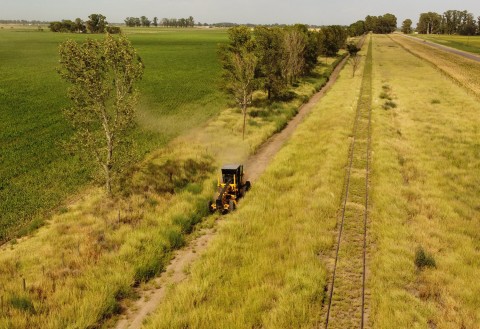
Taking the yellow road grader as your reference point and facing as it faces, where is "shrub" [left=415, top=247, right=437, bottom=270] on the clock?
The shrub is roughly at 9 o'clock from the yellow road grader.

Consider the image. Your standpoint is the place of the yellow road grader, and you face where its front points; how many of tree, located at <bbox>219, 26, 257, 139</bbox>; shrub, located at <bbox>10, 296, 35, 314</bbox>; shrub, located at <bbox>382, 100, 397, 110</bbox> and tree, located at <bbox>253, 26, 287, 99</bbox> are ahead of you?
1

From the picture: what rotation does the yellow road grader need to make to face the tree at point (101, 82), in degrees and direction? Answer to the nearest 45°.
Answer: approximately 45° to its right

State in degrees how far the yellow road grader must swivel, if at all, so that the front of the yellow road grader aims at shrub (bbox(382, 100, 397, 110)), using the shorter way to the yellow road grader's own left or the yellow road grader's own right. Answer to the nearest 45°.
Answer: approximately 180°

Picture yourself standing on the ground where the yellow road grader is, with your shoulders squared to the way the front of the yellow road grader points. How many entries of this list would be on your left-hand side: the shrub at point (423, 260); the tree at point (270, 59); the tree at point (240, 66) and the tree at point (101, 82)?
1

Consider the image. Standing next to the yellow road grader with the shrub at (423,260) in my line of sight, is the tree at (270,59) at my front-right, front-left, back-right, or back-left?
back-left

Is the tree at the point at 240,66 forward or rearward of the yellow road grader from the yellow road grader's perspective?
rearward

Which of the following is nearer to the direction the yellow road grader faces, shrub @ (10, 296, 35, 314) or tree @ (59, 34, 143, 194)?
the shrub

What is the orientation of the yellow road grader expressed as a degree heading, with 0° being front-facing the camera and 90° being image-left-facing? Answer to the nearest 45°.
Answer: approximately 45°

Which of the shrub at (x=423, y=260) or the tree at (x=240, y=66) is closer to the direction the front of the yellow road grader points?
the shrub

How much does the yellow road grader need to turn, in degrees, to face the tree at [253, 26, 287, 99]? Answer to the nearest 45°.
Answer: approximately 135° to its right
